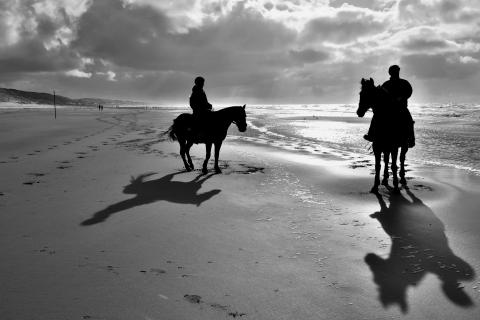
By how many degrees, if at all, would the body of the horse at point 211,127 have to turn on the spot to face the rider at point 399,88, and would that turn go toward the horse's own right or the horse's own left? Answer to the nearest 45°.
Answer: approximately 45° to the horse's own right

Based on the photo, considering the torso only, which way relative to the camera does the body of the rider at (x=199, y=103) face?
to the viewer's right

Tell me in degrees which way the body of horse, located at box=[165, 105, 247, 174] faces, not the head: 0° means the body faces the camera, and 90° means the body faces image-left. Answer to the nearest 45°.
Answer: approximately 270°

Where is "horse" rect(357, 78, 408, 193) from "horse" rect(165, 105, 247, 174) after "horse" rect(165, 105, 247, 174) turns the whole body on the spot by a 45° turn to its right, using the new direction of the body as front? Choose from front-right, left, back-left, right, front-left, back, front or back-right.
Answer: front

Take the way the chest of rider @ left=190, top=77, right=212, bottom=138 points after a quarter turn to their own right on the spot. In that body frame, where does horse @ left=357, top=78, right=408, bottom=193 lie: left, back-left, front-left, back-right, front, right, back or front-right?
front-left
